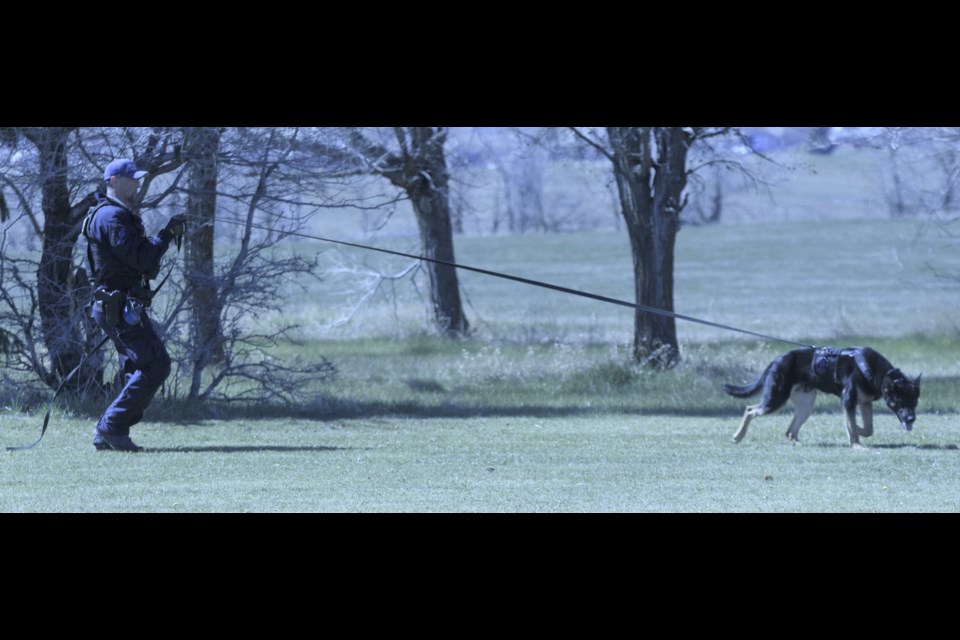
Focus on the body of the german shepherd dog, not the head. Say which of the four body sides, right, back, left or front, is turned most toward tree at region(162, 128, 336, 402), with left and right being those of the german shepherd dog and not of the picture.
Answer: back

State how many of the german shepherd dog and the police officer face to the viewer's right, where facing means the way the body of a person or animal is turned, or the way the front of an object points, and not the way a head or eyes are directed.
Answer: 2

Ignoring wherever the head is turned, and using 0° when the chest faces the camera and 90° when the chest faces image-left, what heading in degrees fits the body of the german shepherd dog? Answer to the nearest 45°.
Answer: approximately 270°

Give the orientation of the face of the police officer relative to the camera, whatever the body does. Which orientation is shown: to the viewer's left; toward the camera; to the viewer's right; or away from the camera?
to the viewer's right

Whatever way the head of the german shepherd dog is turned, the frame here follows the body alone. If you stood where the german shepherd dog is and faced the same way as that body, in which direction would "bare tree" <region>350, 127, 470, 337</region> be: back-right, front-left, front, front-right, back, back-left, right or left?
back-left

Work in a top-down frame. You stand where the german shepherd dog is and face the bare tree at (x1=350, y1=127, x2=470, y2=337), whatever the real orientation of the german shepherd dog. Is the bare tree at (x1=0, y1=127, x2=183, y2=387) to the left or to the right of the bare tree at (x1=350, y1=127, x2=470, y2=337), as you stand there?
left

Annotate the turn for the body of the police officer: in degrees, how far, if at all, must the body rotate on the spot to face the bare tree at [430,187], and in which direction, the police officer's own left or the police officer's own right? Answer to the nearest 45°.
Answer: approximately 45° to the police officer's own left

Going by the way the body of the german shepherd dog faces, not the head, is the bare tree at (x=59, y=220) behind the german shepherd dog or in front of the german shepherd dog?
behind

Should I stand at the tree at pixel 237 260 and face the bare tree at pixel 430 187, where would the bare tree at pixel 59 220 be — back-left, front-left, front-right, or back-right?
back-left

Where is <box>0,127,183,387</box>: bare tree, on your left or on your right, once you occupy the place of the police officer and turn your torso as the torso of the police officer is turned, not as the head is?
on your left

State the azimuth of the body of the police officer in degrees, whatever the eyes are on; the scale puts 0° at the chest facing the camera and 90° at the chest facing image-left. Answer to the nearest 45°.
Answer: approximately 270°
